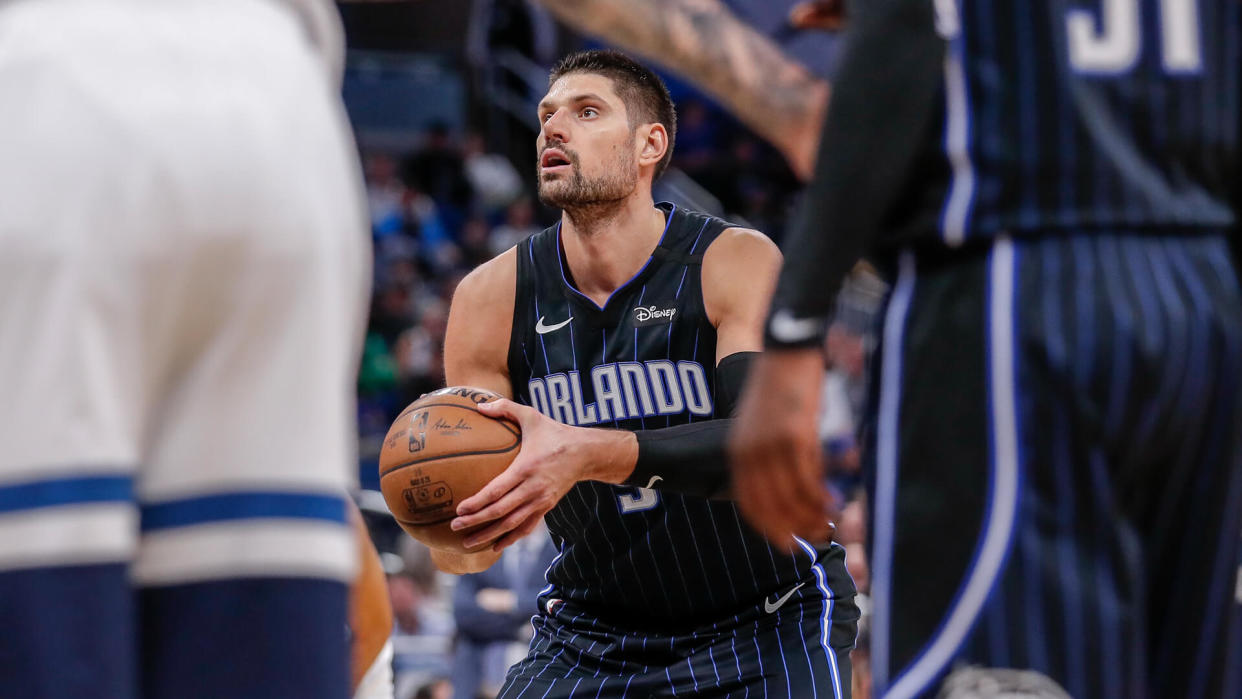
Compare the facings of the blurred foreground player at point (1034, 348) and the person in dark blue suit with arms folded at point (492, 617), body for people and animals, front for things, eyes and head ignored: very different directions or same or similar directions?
very different directions

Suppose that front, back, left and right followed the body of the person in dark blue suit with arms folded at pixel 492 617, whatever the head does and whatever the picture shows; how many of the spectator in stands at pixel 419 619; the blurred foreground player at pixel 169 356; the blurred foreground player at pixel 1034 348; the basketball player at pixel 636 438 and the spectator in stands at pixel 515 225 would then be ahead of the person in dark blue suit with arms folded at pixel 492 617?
3

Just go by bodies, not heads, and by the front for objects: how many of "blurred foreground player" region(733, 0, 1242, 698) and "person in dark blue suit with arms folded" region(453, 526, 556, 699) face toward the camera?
1

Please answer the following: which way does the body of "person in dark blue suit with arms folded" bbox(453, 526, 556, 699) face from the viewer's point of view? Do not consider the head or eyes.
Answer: toward the camera

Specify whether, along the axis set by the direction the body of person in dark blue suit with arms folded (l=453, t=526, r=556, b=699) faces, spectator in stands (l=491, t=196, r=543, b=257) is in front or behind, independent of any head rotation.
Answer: behind

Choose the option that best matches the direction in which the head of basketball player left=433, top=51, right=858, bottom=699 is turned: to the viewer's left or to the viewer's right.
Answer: to the viewer's left

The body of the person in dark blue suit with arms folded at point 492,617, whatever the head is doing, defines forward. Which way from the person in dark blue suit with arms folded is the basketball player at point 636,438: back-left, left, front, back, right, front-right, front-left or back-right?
front

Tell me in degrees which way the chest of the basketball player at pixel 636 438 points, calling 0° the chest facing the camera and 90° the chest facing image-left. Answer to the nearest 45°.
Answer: approximately 45°

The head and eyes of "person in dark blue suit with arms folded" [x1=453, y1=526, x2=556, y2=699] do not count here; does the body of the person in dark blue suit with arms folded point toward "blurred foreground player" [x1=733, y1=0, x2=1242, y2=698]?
yes

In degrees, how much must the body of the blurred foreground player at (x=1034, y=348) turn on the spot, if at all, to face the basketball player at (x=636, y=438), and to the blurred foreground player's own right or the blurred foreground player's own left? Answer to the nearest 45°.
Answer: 0° — they already face them
